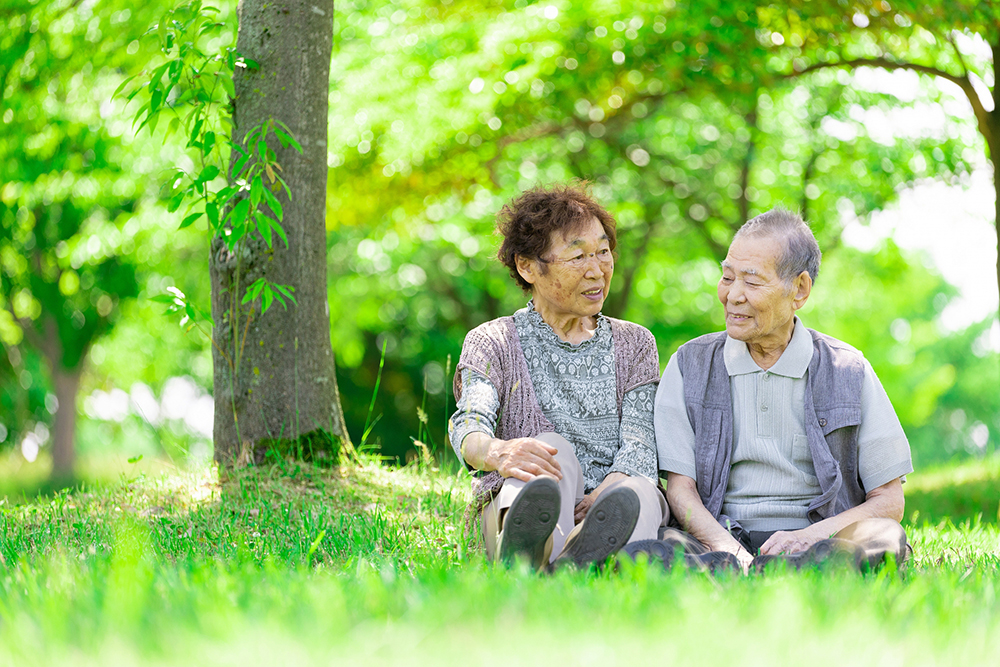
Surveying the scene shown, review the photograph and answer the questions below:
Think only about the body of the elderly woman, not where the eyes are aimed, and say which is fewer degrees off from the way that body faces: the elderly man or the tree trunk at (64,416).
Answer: the elderly man

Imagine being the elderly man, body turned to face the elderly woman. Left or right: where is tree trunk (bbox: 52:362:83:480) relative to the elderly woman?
right

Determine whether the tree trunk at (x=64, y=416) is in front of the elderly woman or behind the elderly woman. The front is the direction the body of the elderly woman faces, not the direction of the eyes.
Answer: behind

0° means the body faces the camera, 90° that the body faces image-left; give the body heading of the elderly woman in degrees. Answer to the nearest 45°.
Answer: approximately 0°

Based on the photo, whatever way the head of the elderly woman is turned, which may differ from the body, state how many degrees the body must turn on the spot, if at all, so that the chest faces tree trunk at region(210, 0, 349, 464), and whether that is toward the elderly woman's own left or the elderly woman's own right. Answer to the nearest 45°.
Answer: approximately 135° to the elderly woman's own right
